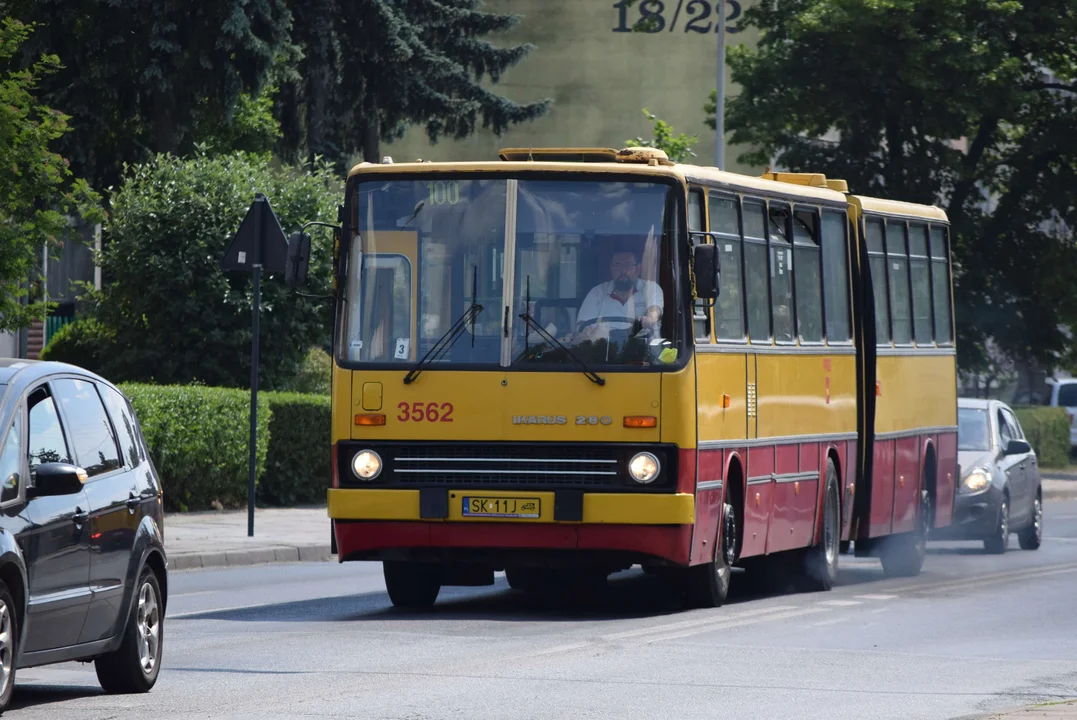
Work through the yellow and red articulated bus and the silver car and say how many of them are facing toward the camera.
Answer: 2

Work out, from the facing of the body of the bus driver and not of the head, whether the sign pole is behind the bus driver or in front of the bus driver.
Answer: behind

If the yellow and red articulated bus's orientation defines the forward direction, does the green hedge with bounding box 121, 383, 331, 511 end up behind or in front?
behind

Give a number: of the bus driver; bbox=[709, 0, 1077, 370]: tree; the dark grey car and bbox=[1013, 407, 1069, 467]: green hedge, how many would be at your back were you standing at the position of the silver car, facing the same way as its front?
2

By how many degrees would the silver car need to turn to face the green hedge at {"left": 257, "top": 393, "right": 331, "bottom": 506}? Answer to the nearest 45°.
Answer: approximately 90° to its right

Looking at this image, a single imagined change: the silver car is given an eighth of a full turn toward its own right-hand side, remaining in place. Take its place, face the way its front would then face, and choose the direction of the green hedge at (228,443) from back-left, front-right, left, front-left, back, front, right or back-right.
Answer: front-right

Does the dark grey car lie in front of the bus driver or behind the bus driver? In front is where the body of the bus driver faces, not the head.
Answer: in front

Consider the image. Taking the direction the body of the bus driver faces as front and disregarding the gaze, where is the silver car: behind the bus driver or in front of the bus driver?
behind
